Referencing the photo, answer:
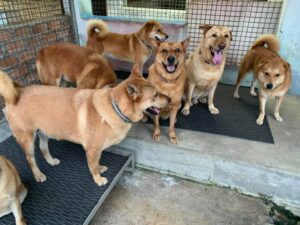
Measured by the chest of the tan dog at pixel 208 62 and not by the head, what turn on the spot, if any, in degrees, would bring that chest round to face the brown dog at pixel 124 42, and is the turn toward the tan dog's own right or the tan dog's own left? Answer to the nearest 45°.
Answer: approximately 135° to the tan dog's own right

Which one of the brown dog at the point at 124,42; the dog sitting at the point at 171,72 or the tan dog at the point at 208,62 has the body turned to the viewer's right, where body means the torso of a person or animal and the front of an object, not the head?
the brown dog

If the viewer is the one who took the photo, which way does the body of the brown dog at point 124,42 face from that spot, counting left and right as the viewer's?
facing to the right of the viewer

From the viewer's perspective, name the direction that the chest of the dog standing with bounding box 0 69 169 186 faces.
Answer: to the viewer's right

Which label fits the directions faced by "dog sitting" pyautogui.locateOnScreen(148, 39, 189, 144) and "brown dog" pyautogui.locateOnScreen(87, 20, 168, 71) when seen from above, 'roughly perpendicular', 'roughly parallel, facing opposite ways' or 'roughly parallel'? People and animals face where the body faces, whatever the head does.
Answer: roughly perpendicular

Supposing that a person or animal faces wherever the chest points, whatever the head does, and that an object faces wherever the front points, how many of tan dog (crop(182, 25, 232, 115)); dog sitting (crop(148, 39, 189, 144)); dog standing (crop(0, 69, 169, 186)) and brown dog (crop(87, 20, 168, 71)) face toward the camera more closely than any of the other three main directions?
2

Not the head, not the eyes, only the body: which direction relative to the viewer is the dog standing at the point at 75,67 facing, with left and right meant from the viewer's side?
facing to the right of the viewer

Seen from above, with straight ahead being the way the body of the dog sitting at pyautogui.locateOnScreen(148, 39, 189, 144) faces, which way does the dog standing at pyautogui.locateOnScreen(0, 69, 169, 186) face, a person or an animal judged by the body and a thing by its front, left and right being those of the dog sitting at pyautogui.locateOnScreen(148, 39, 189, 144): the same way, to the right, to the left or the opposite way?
to the left

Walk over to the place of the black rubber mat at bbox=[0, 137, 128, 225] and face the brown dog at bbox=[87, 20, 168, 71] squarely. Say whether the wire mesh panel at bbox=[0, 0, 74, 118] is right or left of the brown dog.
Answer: left

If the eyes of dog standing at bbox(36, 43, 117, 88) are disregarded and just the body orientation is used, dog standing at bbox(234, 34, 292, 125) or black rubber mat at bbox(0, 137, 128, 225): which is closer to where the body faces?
the dog standing

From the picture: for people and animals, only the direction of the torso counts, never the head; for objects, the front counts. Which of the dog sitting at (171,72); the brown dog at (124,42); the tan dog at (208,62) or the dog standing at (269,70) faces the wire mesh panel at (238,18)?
the brown dog

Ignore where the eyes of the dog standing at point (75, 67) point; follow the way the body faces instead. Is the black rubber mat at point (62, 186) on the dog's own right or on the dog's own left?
on the dog's own right
